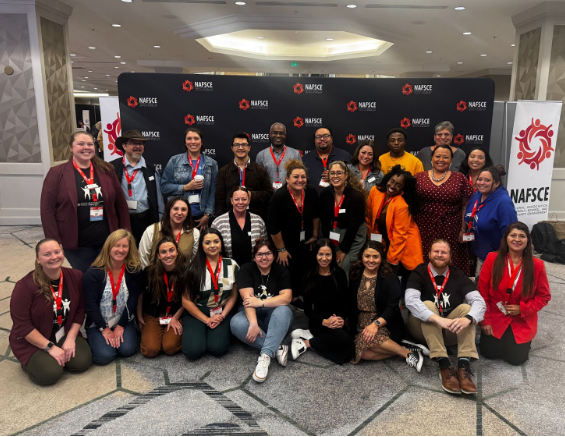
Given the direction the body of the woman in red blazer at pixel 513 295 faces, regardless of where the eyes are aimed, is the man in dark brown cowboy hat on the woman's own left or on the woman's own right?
on the woman's own right

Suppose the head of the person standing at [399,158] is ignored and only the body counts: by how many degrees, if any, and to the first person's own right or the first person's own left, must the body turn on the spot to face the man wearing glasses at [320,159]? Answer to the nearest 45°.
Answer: approximately 90° to the first person's own right

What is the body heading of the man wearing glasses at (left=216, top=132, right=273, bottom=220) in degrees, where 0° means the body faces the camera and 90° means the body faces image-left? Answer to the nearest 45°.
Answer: approximately 0°

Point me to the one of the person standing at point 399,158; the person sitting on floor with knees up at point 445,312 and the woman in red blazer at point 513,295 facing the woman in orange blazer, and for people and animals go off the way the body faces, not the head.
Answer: the person standing

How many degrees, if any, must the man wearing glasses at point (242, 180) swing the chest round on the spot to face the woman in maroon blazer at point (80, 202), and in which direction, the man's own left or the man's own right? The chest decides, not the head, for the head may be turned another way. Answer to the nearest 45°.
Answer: approximately 45° to the man's own right

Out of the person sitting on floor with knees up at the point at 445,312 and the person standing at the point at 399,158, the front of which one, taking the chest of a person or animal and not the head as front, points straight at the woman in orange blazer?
the person standing

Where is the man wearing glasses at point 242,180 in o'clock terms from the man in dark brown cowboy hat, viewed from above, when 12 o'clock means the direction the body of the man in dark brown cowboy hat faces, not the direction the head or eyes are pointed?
The man wearing glasses is roughly at 9 o'clock from the man in dark brown cowboy hat.

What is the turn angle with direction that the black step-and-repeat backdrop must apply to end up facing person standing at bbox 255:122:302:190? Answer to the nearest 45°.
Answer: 0° — it already faces them
